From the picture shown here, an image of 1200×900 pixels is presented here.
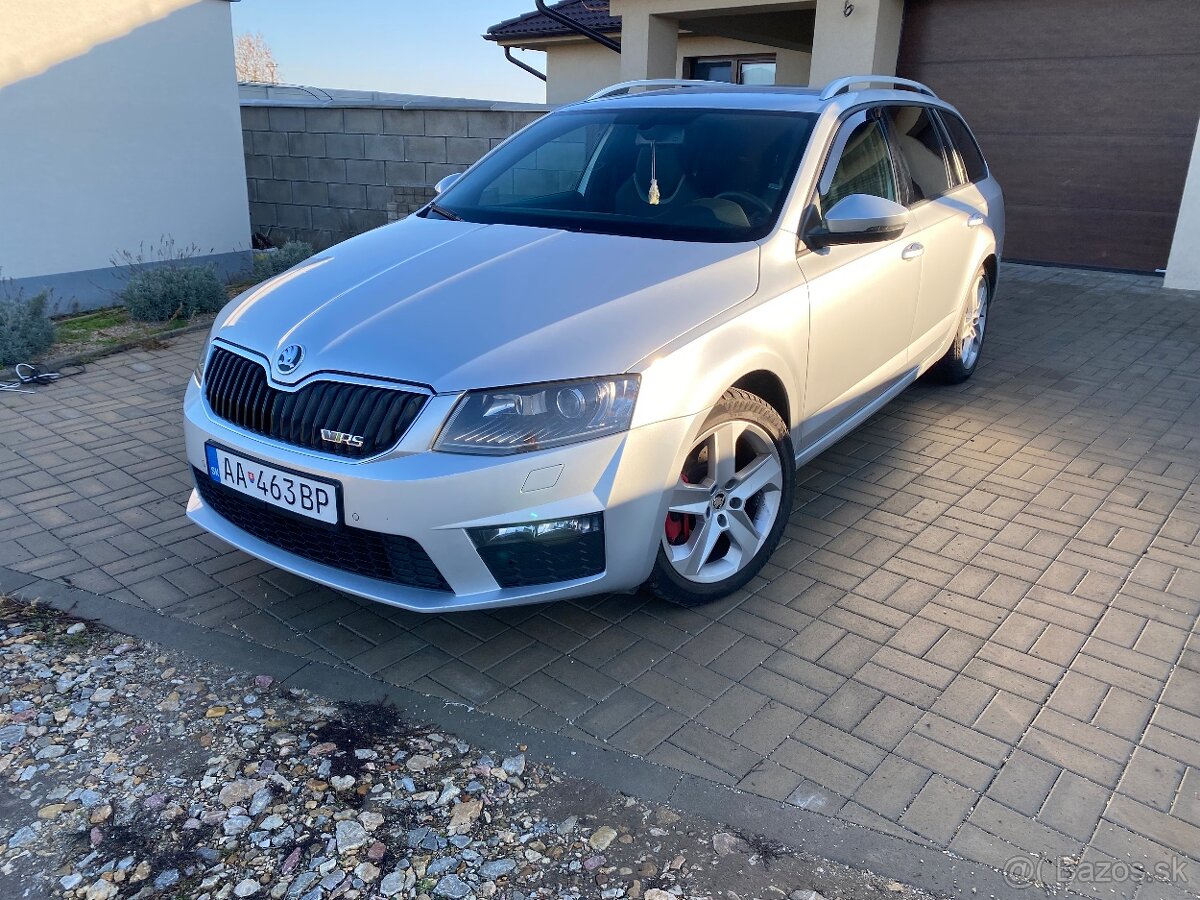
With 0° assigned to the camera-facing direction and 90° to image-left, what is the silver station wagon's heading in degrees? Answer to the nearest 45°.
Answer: approximately 45°

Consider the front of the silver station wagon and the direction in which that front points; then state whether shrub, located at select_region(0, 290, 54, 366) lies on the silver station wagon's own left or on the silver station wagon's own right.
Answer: on the silver station wagon's own right

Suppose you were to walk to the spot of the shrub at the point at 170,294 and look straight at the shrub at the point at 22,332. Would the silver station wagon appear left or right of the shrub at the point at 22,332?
left

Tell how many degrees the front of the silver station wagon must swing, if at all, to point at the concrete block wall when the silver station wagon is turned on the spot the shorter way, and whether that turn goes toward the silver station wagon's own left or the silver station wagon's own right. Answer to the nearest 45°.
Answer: approximately 135° to the silver station wagon's own right

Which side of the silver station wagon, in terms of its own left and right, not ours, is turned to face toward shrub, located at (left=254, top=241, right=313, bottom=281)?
right
